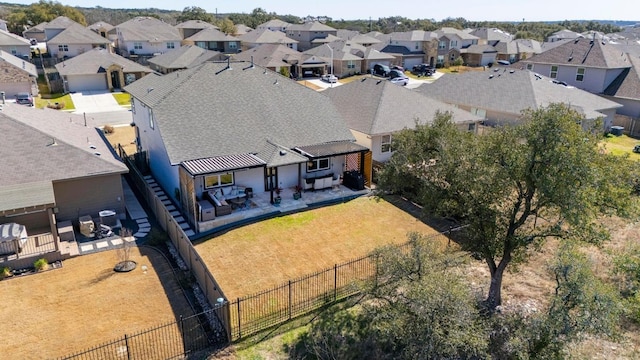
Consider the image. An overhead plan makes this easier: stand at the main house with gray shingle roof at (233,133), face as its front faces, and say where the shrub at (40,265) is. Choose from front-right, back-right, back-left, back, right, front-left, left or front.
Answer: left

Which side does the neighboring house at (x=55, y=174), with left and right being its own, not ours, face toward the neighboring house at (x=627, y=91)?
right

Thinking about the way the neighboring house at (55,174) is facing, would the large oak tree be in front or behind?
behind

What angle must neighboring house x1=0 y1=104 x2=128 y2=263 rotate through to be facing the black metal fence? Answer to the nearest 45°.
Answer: approximately 180°

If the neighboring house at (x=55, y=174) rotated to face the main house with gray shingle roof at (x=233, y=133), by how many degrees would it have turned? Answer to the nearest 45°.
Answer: approximately 90° to its right

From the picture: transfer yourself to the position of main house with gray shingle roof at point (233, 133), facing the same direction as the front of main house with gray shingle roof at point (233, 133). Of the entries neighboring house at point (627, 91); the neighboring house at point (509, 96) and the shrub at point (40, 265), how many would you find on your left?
1

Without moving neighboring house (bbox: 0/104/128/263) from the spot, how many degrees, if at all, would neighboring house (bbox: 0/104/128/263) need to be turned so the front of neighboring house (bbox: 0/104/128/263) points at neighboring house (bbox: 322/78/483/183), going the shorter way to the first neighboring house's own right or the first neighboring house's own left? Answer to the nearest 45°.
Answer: approximately 90° to the first neighboring house's own right

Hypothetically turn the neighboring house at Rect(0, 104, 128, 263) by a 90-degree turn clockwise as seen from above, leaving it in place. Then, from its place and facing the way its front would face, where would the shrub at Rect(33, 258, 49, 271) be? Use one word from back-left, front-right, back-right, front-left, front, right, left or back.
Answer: right

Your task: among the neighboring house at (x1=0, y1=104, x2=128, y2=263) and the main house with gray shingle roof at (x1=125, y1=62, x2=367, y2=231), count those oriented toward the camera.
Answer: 0

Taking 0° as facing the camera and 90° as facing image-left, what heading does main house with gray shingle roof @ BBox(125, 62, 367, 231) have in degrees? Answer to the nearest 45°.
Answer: approximately 135°

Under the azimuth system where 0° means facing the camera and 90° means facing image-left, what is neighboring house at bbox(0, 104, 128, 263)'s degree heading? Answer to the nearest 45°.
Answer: approximately 180°
